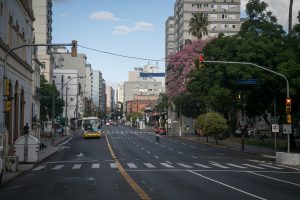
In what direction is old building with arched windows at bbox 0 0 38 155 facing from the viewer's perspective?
to the viewer's right
